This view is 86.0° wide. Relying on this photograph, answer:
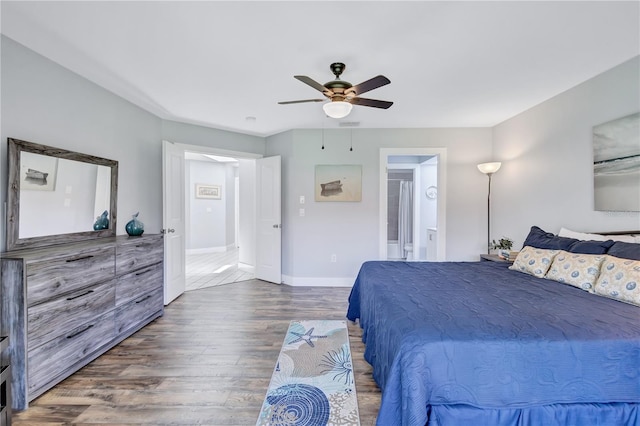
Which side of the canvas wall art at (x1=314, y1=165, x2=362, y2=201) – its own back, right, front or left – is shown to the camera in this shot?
front

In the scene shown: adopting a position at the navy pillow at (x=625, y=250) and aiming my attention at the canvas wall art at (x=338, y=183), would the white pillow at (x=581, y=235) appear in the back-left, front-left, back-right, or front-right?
front-right

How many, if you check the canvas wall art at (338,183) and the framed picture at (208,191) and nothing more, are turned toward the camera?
2

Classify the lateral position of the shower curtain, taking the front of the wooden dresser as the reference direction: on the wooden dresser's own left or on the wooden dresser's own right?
on the wooden dresser's own left

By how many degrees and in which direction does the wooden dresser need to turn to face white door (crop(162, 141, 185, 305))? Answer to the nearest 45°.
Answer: approximately 90° to its left

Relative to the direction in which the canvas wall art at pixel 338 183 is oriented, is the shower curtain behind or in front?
behind

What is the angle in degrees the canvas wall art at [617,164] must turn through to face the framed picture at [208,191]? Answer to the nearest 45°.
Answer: approximately 45° to its right

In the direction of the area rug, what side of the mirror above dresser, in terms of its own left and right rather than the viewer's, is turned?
front

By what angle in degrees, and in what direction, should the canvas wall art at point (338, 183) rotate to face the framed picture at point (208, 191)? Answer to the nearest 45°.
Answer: approximately 135° to its right

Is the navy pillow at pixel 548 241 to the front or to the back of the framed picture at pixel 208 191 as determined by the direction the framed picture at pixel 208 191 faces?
to the front

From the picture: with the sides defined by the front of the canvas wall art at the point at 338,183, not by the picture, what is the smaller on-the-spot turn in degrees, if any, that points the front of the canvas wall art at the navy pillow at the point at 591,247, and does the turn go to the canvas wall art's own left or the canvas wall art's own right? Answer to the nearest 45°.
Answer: approximately 45° to the canvas wall art's own left

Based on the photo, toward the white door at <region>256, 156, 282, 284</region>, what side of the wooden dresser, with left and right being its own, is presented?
left

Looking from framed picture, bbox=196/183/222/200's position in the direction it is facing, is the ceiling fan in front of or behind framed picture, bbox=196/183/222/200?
in front

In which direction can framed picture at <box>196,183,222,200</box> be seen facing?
toward the camera

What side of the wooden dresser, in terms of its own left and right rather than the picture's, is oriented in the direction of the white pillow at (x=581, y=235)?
front

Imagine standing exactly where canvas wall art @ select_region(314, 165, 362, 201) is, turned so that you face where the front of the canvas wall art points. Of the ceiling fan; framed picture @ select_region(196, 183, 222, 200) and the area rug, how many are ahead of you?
2

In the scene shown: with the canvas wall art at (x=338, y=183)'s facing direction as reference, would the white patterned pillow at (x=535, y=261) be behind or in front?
in front
